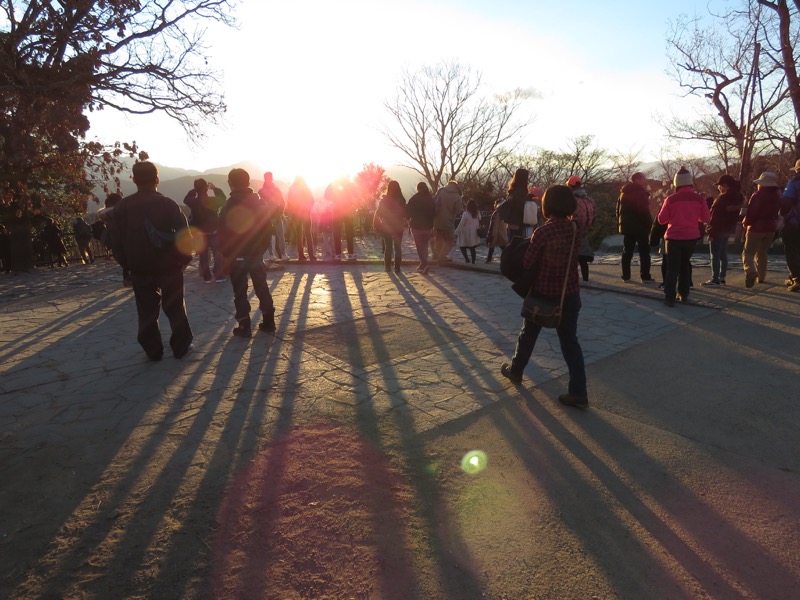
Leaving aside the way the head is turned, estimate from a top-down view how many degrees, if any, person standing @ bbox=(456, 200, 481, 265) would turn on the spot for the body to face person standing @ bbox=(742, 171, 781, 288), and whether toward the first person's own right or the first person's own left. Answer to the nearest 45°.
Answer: approximately 135° to the first person's own right

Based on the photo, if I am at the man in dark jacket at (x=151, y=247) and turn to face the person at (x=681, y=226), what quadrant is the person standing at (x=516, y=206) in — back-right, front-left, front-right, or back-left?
front-left

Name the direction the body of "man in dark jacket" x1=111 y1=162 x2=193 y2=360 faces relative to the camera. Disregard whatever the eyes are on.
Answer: away from the camera

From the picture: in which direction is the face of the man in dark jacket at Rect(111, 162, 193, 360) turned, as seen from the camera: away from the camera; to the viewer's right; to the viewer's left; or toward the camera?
away from the camera

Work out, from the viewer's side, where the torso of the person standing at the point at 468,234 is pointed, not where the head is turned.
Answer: away from the camera

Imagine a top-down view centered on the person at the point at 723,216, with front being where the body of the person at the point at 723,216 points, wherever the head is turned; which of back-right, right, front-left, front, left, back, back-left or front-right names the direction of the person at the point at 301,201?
front

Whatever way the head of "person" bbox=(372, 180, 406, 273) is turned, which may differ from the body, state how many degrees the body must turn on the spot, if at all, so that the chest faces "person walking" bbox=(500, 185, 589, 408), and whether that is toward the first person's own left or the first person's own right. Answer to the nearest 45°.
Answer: approximately 180°

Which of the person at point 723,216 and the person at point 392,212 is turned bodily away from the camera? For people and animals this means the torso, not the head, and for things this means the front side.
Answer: the person at point 392,212

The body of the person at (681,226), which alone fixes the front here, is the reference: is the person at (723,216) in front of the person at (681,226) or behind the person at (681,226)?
in front

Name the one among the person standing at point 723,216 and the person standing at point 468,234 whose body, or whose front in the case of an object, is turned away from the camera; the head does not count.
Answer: the person standing at point 468,234

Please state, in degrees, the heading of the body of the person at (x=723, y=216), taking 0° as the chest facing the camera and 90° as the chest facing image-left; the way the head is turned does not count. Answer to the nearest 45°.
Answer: approximately 90°

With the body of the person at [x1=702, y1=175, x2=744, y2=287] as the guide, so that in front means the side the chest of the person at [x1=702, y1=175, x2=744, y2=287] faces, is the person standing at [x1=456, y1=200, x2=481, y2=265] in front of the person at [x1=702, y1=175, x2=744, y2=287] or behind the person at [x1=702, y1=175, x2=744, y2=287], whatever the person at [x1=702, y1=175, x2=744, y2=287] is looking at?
in front

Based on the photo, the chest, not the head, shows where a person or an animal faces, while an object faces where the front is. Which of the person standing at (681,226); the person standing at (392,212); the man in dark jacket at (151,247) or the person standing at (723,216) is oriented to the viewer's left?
the person standing at (723,216)

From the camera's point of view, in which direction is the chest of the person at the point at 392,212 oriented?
away from the camera

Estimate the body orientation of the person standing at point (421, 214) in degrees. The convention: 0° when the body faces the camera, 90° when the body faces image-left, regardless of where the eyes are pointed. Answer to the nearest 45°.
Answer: approximately 180°

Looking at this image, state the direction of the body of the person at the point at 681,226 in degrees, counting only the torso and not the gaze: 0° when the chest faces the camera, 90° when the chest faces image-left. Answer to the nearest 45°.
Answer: approximately 180°

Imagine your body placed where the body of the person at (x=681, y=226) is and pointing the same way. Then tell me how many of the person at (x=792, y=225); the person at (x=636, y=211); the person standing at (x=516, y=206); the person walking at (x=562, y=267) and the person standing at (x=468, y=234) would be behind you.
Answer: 1

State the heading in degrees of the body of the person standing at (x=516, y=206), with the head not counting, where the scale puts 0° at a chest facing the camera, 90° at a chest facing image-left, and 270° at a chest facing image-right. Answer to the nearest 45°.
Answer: approximately 135°

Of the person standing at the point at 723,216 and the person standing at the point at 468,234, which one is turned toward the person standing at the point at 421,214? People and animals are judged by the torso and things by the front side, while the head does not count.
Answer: the person standing at the point at 723,216

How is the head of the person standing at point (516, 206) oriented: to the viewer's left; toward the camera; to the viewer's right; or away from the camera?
away from the camera

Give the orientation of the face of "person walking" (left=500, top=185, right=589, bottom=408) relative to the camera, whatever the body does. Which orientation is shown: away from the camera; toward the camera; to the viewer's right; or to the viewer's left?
away from the camera
